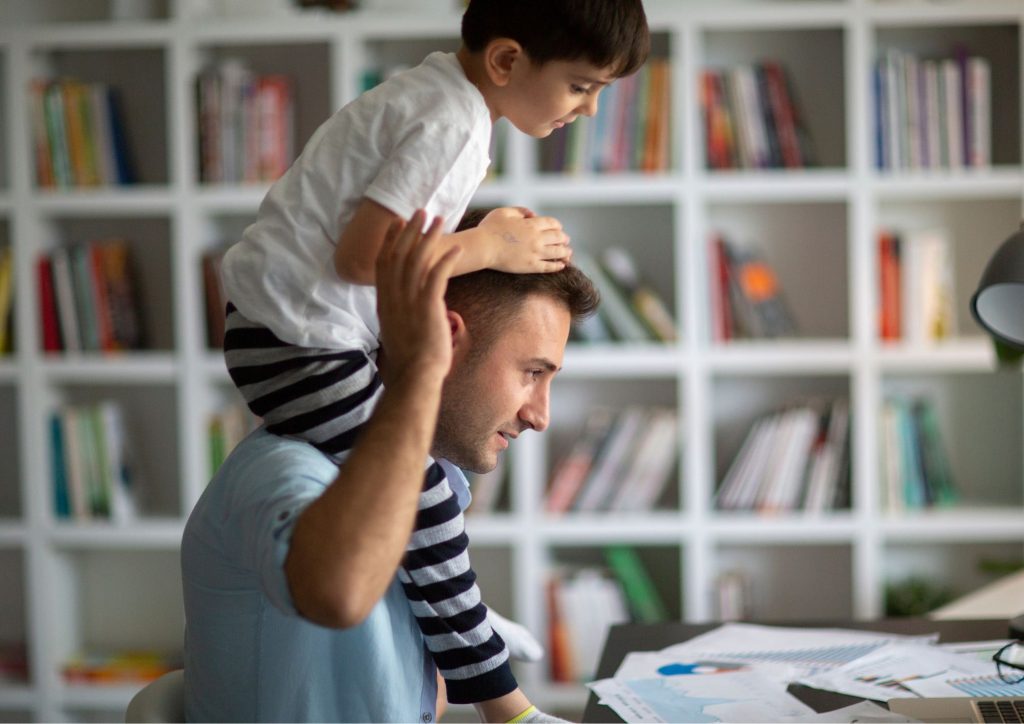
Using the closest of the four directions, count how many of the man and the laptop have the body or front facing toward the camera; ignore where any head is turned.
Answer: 0

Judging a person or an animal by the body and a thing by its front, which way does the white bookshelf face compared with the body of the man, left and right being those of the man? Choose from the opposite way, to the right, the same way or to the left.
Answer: to the right

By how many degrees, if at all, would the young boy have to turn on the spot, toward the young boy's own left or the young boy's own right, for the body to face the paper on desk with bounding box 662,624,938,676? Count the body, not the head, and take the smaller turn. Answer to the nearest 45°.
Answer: approximately 45° to the young boy's own left

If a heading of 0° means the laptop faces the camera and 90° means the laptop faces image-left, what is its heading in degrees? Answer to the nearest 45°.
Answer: approximately 90°

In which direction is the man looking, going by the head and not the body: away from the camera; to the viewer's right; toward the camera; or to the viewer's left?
to the viewer's right

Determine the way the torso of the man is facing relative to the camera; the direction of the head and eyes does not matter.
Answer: to the viewer's right

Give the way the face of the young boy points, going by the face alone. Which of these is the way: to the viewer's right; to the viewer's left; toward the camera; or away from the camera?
to the viewer's right

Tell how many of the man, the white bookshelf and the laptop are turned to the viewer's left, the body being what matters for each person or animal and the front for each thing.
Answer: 1

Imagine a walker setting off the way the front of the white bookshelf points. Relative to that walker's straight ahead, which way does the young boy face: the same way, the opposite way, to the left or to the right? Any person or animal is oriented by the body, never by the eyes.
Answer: to the left

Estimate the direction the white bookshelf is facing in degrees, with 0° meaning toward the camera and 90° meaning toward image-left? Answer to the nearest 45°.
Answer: approximately 0°

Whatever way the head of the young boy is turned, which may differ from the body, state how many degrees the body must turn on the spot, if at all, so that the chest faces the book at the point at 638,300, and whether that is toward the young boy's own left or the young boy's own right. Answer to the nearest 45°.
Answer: approximately 90° to the young boy's own left

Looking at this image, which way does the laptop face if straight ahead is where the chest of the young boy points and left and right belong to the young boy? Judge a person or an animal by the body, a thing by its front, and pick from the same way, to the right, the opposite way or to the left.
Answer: the opposite way

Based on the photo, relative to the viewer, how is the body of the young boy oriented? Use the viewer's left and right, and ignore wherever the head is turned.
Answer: facing to the right of the viewer

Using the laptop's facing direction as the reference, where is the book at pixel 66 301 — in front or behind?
in front
